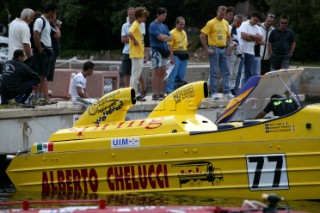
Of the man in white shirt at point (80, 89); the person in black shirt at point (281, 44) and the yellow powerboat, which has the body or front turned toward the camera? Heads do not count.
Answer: the person in black shirt

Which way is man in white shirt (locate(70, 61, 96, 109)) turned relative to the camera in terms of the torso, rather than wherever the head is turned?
to the viewer's right

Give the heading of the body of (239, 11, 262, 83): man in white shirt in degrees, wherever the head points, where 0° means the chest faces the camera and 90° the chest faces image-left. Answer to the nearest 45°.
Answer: approximately 315°

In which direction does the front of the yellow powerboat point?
to the viewer's right

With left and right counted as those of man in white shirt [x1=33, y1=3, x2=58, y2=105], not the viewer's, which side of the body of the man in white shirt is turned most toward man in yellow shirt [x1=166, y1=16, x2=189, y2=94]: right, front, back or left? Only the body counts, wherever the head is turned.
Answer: front

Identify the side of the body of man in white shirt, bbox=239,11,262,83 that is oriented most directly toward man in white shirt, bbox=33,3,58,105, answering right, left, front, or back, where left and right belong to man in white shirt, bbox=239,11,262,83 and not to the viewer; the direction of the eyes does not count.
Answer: right

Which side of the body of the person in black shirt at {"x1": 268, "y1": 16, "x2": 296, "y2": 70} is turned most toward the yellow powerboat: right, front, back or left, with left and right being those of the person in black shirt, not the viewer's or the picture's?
front

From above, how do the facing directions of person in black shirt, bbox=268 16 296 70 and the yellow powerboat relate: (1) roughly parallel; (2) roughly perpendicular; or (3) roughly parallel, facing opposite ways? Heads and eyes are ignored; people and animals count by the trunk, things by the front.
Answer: roughly perpendicular
